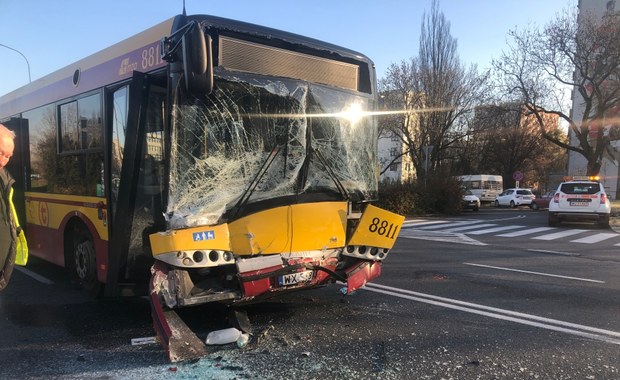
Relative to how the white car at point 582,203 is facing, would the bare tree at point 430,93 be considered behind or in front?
in front

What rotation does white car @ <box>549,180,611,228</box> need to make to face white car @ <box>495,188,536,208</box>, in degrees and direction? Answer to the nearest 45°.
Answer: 0° — it already faces it

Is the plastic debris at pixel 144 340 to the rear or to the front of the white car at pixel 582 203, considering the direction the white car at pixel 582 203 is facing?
to the rear

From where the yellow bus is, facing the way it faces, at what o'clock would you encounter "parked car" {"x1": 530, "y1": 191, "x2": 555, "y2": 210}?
The parked car is roughly at 9 o'clock from the yellow bus.

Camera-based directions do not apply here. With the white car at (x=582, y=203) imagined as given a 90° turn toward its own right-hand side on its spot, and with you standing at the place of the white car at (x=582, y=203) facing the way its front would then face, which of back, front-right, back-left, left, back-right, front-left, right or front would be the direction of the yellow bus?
right

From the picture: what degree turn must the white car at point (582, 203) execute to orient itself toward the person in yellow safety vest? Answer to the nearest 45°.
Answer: approximately 180°

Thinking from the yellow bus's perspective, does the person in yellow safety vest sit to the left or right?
on its right

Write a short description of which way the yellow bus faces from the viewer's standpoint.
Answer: facing the viewer and to the right of the viewer

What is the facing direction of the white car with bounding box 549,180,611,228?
away from the camera
